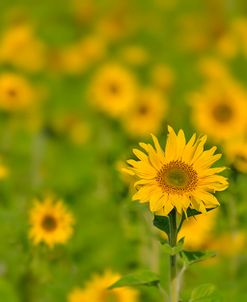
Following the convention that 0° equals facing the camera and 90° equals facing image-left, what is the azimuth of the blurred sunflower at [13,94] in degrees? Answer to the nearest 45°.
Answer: approximately 0°
